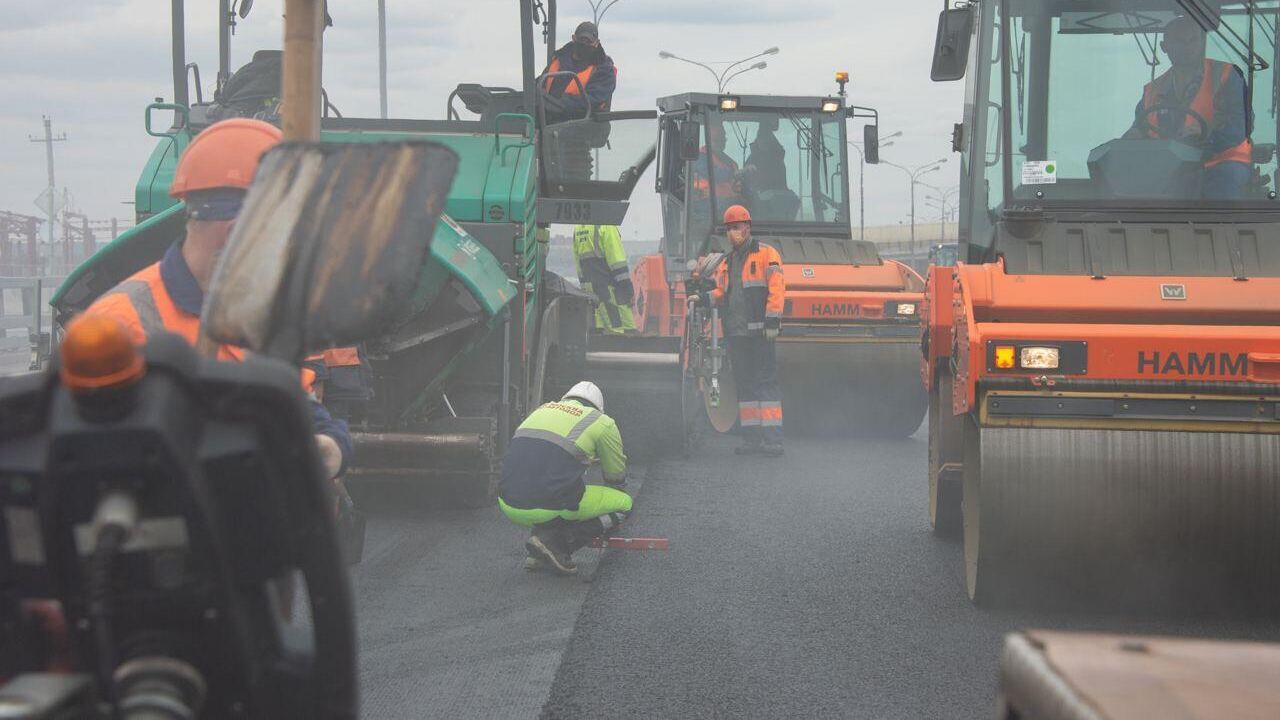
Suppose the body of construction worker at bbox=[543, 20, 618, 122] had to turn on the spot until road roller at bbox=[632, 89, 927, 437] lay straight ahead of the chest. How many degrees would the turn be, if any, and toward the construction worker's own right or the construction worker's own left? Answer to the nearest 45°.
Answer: approximately 180°

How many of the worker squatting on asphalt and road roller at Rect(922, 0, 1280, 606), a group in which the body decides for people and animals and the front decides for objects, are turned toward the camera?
1

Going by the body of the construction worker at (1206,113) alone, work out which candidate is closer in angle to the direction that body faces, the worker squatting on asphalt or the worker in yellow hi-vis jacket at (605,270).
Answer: the worker squatting on asphalt

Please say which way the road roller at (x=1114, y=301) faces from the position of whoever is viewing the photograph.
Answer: facing the viewer

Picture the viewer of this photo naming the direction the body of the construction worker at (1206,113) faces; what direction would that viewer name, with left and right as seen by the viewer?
facing the viewer and to the left of the viewer

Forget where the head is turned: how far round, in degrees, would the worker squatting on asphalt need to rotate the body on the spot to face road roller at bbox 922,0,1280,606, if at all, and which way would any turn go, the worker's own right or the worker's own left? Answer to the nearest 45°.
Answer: approximately 90° to the worker's own right

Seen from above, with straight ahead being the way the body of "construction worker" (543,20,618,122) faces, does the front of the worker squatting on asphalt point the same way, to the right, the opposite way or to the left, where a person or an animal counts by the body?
the opposite way

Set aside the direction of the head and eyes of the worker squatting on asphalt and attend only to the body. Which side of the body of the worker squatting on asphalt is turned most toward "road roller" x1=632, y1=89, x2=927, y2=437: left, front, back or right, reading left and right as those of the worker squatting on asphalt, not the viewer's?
front

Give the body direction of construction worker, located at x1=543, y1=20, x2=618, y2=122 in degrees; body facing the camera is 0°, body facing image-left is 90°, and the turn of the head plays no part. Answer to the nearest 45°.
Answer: approximately 45°
